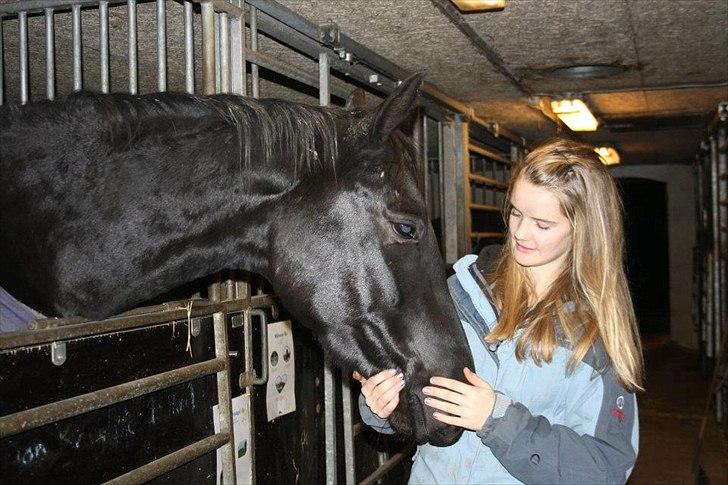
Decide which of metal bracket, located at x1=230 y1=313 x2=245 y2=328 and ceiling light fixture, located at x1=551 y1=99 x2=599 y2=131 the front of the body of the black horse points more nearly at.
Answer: the ceiling light fixture

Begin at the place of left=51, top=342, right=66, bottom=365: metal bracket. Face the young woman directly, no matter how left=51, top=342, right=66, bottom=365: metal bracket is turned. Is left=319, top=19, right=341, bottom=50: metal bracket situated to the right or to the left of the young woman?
left

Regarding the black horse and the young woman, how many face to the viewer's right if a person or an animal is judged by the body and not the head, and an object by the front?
1

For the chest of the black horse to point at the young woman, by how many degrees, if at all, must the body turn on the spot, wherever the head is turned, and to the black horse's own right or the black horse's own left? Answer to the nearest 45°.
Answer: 0° — it already faces them

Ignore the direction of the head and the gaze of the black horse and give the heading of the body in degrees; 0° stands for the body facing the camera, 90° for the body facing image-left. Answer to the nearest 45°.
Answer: approximately 270°

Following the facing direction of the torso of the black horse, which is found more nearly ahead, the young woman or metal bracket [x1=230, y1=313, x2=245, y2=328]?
the young woman

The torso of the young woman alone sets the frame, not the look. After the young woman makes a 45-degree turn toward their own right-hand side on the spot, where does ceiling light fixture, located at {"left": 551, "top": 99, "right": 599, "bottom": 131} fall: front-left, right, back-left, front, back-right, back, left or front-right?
right

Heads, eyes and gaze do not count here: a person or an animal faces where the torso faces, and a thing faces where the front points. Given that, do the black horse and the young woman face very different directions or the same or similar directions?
very different directions

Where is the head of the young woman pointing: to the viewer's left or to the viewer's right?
to the viewer's left

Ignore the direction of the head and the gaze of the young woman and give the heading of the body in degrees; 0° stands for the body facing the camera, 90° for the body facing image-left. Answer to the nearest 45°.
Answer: approximately 45°
